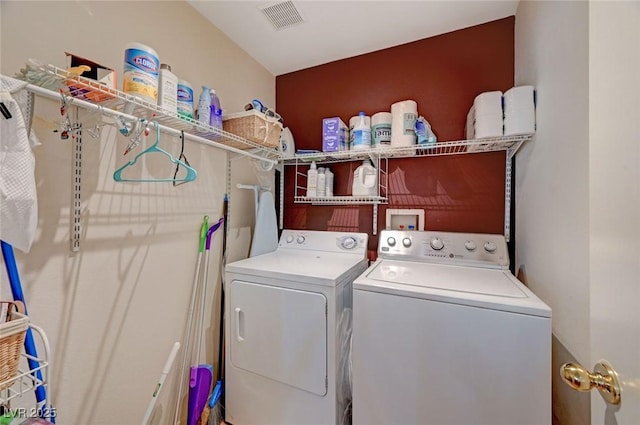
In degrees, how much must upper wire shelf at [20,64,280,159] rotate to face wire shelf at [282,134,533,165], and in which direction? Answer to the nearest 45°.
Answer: approximately 45° to its left

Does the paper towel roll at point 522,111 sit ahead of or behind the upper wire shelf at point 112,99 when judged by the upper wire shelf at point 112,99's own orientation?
ahead

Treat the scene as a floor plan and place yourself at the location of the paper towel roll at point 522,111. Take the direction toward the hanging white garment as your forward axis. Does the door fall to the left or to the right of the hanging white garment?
left

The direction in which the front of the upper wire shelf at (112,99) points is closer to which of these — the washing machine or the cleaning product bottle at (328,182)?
the washing machine

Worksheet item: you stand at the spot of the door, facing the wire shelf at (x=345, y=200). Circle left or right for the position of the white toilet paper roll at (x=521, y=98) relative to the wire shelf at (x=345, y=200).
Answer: right

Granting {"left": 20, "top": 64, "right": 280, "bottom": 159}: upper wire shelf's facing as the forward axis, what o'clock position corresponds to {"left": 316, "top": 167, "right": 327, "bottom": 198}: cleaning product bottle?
The cleaning product bottle is roughly at 10 o'clock from the upper wire shelf.

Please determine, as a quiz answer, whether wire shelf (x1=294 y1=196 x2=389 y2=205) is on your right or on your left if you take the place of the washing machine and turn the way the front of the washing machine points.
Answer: on your right

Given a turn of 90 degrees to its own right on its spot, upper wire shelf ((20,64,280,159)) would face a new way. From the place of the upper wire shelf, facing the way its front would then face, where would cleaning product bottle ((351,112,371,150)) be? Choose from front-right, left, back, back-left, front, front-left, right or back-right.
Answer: back-left

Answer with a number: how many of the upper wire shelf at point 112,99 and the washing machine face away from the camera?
0

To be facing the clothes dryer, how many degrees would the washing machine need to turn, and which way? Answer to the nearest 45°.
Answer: approximately 90° to its right

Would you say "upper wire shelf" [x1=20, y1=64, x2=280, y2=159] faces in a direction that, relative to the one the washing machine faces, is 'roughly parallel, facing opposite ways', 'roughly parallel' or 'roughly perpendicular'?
roughly perpendicular

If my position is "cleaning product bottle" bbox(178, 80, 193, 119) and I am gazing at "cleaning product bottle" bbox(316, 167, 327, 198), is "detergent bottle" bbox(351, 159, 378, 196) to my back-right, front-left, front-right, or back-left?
front-right

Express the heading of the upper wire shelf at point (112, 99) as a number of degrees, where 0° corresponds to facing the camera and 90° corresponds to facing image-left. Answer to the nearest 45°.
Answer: approximately 315°

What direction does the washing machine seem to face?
toward the camera

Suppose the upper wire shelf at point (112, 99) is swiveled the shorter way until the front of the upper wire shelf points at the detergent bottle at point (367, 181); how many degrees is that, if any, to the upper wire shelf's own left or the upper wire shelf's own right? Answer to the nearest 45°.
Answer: approximately 45° to the upper wire shelf's own left
